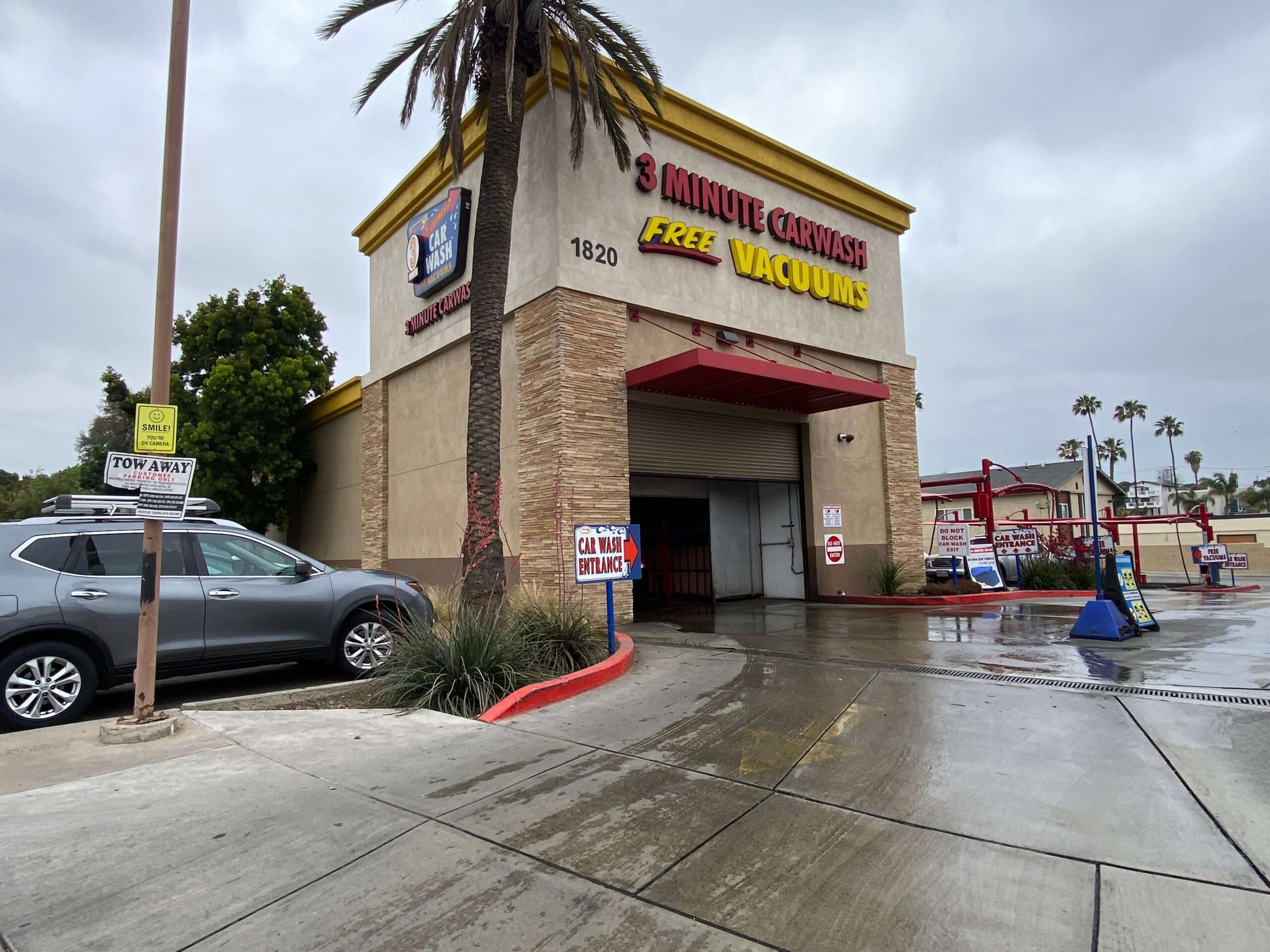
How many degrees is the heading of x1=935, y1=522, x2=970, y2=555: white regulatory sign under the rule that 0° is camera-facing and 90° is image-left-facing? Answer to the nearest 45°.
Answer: approximately 0°

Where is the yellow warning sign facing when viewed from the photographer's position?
facing the viewer

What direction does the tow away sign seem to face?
toward the camera

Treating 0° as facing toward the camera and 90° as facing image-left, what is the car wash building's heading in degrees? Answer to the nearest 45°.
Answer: approximately 315°

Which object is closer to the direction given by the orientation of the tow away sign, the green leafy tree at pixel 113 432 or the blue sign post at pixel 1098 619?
the blue sign post

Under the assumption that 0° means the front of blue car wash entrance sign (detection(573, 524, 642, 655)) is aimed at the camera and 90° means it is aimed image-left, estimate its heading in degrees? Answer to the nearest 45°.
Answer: approximately 0°

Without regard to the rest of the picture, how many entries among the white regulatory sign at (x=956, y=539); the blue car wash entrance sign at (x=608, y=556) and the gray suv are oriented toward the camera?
2

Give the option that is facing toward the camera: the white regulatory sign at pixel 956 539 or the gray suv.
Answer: the white regulatory sign

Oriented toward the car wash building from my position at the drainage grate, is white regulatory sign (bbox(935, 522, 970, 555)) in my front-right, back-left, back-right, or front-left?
front-right

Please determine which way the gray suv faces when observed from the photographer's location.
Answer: facing away from the viewer and to the right of the viewer

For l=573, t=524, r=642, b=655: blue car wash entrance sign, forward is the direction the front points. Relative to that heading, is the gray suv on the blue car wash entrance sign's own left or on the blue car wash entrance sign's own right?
on the blue car wash entrance sign's own right

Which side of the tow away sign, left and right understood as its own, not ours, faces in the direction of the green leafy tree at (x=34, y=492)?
back

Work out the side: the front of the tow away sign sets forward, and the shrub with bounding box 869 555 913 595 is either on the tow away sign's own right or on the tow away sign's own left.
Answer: on the tow away sign's own left
